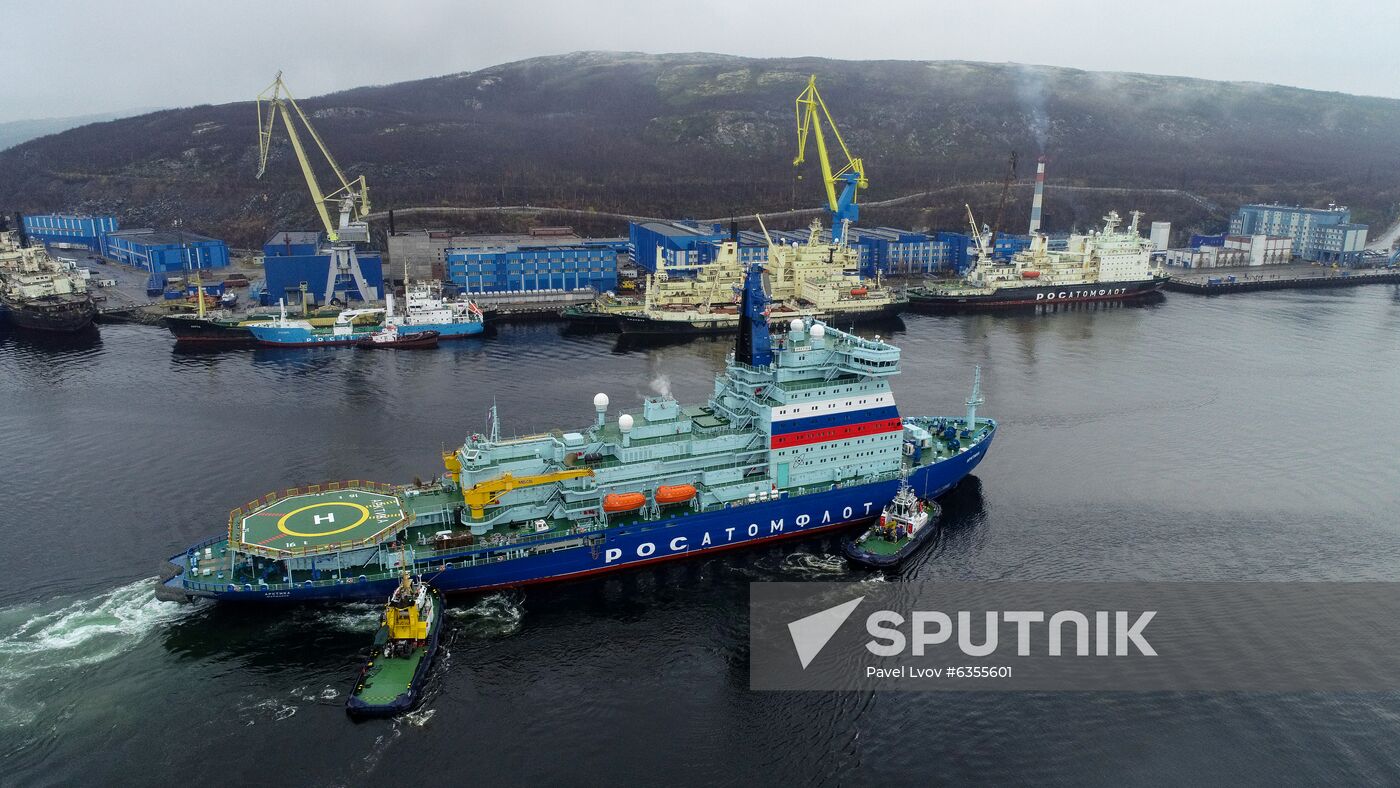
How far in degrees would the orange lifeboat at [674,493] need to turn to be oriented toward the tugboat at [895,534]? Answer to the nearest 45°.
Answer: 0° — it already faces it

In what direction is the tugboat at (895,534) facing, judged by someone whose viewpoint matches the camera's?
facing away from the viewer and to the right of the viewer

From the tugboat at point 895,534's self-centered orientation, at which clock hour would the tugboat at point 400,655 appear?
the tugboat at point 400,655 is roughly at 6 o'clock from the tugboat at point 895,534.

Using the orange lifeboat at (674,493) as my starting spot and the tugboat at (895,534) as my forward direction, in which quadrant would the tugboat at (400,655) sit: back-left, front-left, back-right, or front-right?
back-right

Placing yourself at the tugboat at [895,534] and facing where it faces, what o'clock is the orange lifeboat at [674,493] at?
The orange lifeboat is roughly at 7 o'clock from the tugboat.

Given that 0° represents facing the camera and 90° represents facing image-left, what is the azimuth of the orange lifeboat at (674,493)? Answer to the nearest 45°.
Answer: approximately 270°

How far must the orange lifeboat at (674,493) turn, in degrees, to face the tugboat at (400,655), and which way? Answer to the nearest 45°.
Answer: approximately 135° to its right
